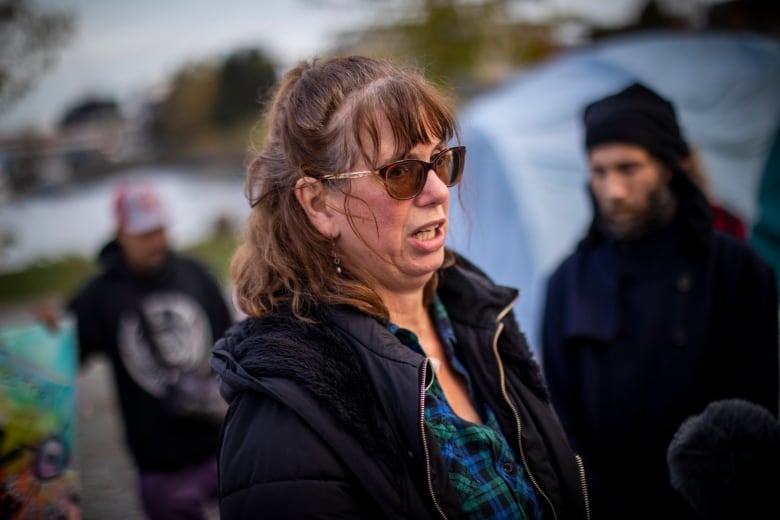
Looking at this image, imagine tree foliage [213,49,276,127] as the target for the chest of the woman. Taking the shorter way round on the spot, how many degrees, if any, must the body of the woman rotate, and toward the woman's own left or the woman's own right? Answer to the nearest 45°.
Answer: approximately 135° to the woman's own left

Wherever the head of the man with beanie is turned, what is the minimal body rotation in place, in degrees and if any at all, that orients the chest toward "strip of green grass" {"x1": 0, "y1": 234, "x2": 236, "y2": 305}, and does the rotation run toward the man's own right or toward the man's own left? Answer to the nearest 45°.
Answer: approximately 90° to the man's own right

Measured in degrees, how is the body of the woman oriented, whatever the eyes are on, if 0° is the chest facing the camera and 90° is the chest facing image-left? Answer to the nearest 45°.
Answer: approximately 315°

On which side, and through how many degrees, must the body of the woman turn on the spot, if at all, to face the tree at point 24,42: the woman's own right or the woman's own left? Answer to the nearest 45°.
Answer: approximately 180°

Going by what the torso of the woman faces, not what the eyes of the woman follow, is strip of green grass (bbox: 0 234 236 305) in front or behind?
behind

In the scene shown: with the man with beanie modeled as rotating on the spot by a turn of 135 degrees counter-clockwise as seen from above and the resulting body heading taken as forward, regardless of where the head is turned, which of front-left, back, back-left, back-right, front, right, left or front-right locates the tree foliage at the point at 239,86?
back-left

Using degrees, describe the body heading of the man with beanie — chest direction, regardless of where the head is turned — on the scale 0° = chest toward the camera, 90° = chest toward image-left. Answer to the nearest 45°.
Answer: approximately 45°
